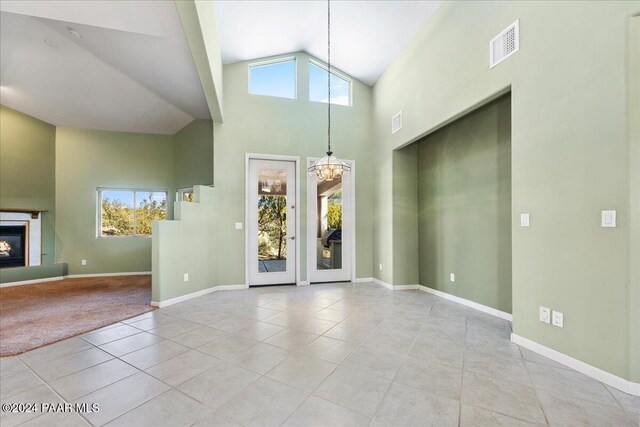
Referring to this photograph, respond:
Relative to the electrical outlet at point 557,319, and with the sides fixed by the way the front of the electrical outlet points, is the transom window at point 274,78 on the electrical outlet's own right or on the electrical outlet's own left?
on the electrical outlet's own right

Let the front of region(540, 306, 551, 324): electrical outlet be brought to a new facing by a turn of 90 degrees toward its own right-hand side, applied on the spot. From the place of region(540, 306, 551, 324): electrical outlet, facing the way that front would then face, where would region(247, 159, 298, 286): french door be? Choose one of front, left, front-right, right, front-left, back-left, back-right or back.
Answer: front-left

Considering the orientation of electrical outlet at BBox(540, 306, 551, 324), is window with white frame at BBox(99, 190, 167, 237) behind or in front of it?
in front

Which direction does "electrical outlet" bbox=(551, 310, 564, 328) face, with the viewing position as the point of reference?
facing the viewer and to the left of the viewer

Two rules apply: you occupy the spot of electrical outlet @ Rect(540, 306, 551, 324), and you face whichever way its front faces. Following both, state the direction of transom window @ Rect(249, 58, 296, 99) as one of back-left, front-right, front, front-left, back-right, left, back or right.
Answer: front-right

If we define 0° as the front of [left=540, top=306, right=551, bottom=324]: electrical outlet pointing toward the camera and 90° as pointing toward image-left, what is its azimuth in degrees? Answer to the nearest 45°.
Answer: approximately 45°

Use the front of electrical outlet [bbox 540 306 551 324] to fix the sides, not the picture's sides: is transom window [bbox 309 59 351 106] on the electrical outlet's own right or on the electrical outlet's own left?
on the electrical outlet's own right
